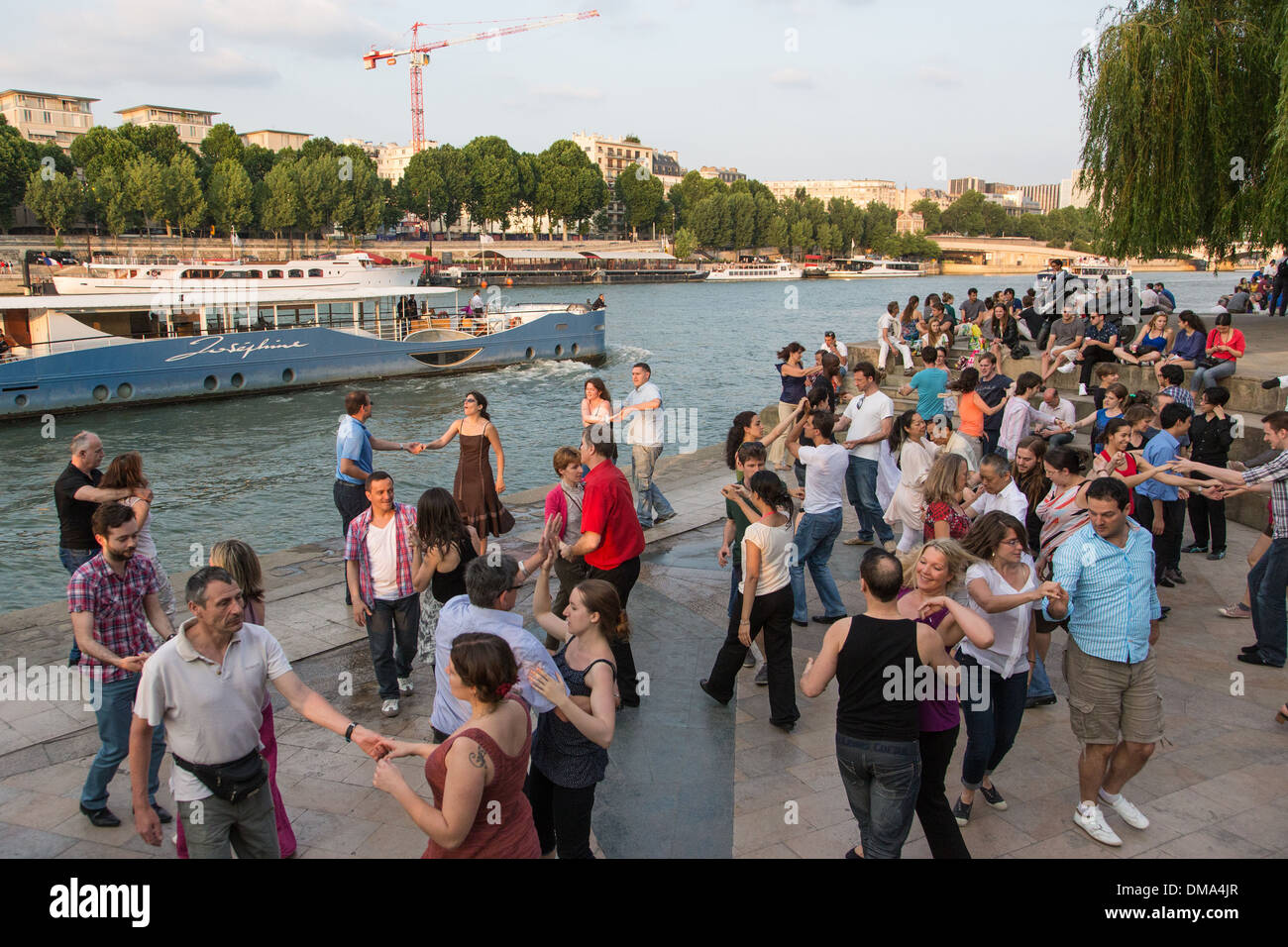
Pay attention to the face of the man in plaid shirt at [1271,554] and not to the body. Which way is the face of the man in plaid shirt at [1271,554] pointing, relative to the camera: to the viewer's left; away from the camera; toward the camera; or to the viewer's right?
to the viewer's left

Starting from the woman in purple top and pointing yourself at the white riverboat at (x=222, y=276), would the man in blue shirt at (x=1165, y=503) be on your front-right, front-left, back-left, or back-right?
front-right

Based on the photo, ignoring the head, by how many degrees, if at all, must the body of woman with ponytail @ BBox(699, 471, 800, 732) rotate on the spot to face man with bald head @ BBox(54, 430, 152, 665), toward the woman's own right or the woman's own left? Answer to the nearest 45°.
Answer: approximately 45° to the woman's own left

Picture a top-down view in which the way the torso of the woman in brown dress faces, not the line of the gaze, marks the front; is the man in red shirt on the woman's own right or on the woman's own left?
on the woman's own left

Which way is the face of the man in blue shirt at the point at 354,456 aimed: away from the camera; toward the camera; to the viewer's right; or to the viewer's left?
to the viewer's right

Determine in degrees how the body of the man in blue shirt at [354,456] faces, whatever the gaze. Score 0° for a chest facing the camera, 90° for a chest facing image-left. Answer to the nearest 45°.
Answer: approximately 270°

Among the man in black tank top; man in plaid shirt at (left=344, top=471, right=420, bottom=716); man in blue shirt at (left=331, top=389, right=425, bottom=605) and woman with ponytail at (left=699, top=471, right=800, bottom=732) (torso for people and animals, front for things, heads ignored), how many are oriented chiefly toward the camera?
1

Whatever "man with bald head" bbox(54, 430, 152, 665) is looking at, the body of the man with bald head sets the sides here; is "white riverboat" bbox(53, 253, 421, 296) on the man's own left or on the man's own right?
on the man's own left

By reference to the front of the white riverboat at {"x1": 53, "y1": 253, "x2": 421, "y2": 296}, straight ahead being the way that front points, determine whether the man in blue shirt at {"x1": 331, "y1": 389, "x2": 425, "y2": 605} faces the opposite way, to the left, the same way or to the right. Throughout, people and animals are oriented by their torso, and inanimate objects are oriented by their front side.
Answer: the same way

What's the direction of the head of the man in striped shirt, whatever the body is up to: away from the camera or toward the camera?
toward the camera

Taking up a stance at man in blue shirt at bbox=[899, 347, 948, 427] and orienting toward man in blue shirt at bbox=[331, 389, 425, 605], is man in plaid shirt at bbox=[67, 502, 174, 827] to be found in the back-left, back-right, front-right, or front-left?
front-left

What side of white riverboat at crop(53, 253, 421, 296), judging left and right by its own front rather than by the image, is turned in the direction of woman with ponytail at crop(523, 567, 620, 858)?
right

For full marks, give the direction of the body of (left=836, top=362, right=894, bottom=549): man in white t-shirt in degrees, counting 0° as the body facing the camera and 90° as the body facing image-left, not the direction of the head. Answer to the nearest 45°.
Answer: approximately 45°

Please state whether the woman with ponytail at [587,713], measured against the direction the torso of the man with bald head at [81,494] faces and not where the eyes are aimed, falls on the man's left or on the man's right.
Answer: on the man's right
